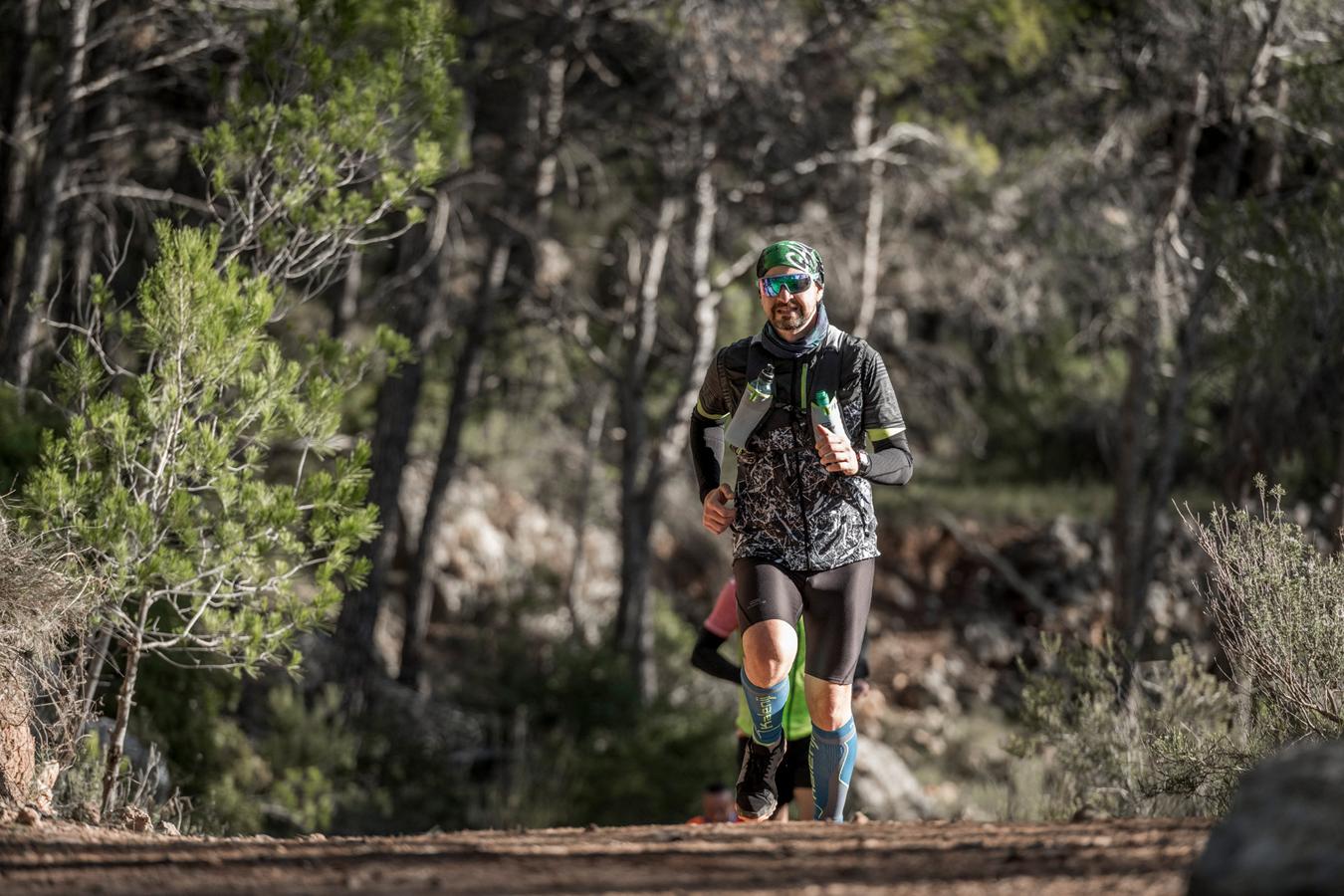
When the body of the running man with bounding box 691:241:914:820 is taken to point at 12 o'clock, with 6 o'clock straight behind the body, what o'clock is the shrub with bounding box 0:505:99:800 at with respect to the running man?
The shrub is roughly at 3 o'clock from the running man.

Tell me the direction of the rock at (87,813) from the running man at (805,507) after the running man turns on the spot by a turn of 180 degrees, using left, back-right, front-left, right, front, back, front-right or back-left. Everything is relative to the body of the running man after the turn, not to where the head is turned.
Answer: left

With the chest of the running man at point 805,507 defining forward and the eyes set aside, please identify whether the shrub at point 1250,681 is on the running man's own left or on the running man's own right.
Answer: on the running man's own left

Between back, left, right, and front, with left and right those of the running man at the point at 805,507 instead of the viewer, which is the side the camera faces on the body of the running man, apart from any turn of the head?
front

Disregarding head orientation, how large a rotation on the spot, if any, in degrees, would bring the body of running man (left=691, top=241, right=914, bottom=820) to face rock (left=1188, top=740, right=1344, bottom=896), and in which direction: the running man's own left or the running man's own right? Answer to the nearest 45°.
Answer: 0° — they already face it

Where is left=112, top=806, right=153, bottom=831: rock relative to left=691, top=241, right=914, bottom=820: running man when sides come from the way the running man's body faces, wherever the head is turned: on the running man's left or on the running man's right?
on the running man's right

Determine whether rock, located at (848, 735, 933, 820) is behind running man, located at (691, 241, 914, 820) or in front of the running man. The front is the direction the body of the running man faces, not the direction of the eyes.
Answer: behind

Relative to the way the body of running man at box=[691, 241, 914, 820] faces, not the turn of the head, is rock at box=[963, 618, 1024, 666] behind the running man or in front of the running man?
behind

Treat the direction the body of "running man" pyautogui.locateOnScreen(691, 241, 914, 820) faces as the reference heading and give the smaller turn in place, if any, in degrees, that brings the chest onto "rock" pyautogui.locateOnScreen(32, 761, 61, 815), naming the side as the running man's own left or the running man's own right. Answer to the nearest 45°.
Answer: approximately 90° to the running man's own right

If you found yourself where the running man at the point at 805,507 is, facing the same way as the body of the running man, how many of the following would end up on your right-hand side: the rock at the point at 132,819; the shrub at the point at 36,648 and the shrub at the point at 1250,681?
2

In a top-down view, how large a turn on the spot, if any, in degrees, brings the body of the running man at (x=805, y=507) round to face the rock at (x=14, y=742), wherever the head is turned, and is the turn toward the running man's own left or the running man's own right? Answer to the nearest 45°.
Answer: approximately 90° to the running man's own right
